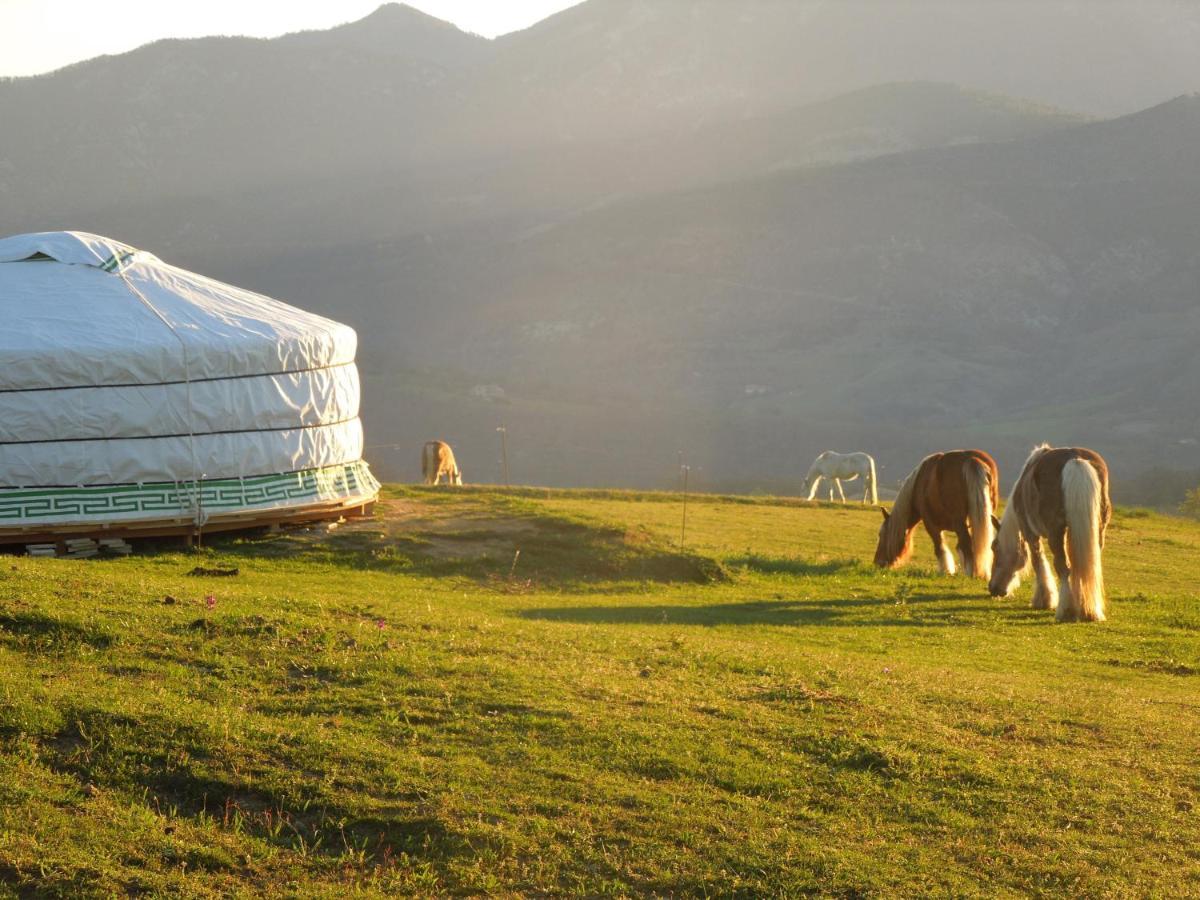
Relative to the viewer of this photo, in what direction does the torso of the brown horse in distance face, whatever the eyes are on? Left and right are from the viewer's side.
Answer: facing away from the viewer and to the left of the viewer

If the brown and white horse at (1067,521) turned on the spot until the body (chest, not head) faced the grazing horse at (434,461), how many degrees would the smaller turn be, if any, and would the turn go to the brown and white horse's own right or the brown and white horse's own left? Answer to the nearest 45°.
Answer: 0° — it already faces it

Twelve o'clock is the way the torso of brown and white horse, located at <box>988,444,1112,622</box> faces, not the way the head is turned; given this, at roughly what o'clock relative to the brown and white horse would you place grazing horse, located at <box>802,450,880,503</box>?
The grazing horse is roughly at 1 o'clock from the brown and white horse.

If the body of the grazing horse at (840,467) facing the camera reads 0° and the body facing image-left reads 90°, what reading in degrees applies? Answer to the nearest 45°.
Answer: approximately 90°

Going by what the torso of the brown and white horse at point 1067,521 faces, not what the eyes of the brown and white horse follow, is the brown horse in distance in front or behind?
in front

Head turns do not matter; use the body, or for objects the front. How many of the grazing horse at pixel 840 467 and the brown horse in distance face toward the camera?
0

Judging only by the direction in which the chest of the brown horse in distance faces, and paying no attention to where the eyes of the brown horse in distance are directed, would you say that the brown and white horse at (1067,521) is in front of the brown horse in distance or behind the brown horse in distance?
behind

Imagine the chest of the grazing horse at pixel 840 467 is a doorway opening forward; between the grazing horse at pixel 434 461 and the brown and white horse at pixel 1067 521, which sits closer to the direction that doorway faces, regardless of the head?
the grazing horse

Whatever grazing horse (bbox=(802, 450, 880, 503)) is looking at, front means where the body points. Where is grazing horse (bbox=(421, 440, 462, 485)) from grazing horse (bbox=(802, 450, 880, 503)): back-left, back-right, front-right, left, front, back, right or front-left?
front-left

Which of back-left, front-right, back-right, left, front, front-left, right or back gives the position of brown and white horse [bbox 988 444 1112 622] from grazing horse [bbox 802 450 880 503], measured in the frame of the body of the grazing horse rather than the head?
left
